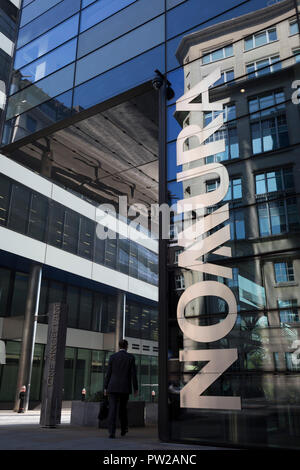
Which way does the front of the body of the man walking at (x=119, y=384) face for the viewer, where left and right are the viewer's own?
facing away from the viewer
